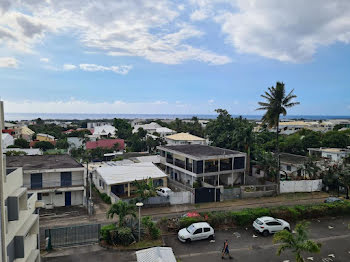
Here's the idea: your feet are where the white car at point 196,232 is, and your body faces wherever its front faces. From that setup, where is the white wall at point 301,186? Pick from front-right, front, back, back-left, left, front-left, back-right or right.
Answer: back

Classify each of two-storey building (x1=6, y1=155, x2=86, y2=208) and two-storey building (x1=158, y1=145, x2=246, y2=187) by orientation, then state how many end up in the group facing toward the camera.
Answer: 2

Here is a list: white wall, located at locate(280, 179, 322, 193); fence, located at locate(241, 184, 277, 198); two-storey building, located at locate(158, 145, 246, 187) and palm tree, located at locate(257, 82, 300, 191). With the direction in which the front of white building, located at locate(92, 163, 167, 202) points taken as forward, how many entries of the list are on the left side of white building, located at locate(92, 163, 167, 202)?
4

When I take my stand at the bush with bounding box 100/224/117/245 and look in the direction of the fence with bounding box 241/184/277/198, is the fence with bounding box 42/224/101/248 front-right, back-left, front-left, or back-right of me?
back-left

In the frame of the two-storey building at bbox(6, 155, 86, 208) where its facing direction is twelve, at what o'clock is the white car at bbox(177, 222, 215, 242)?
The white car is roughly at 11 o'clock from the two-storey building.

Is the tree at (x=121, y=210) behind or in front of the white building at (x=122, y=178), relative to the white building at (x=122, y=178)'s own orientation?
in front

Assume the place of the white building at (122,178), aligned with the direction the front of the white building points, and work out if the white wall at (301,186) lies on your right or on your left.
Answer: on your left

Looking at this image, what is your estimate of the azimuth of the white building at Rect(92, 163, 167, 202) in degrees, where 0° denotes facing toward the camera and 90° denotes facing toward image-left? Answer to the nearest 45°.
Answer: approximately 0°

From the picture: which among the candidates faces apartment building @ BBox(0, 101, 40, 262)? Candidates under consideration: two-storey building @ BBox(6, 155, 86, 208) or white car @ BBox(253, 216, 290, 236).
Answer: the two-storey building

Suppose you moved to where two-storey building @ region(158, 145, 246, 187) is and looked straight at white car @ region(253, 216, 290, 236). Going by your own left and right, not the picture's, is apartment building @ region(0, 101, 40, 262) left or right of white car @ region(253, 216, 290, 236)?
right

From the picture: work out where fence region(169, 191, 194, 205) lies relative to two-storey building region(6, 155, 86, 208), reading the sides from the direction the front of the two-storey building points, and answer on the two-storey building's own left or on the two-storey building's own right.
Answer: on the two-storey building's own left

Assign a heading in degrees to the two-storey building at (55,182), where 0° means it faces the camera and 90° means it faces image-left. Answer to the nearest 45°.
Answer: approximately 0°
